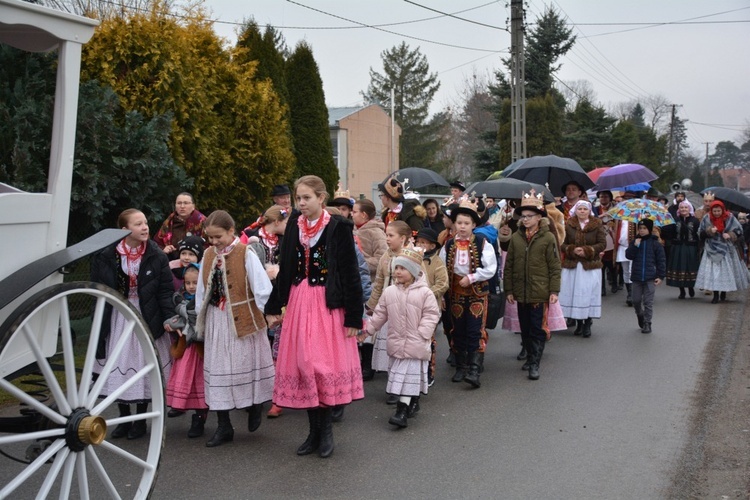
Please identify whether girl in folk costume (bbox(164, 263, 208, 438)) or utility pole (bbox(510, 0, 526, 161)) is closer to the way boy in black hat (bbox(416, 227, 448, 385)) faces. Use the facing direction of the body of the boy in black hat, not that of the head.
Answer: the girl in folk costume

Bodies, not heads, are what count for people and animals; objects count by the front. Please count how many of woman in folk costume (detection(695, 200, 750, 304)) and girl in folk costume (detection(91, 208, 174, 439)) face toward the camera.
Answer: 2

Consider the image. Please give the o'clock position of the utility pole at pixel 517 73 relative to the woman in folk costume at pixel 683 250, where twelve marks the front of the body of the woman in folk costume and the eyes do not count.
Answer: The utility pole is roughly at 5 o'clock from the woman in folk costume.

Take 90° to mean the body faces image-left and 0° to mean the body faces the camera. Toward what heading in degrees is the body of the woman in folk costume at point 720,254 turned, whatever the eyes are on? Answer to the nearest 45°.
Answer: approximately 0°

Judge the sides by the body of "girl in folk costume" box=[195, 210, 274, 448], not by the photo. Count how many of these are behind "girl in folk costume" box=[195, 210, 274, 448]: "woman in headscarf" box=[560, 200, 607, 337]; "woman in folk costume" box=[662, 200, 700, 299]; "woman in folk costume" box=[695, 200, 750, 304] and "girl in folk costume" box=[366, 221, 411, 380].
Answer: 4

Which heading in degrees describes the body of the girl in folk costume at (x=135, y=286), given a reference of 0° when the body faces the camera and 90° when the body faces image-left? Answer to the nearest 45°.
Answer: approximately 0°

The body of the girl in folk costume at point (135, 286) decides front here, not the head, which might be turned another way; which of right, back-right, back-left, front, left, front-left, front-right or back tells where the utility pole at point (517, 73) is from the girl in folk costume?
back-left
